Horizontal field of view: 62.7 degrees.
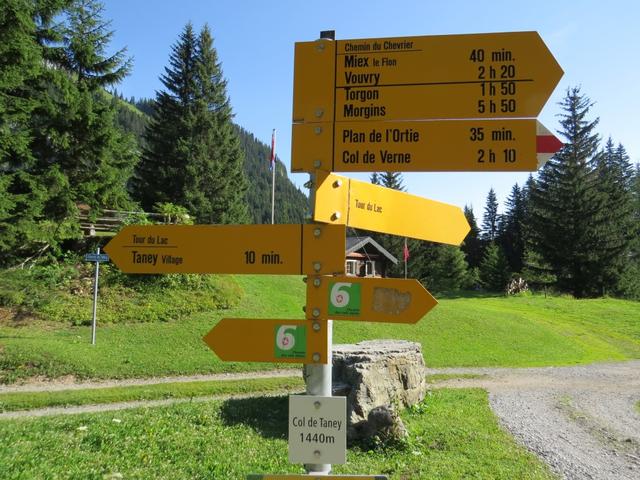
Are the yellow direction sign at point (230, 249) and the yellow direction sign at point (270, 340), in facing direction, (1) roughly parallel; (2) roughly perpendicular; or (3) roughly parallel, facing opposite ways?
roughly parallel

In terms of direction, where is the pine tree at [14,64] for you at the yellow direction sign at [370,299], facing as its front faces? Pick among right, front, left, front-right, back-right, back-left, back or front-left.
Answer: back-right

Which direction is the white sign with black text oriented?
toward the camera

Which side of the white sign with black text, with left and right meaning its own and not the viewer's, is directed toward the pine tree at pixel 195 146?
back

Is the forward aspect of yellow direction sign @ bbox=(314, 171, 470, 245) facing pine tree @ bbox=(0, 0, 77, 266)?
no

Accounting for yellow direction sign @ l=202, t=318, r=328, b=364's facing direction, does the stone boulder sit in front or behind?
behind

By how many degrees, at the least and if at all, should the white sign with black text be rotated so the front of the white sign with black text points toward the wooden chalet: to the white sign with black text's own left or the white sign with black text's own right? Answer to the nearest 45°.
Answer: approximately 180°

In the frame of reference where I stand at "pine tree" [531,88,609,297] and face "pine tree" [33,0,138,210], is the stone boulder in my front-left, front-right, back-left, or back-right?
front-left
